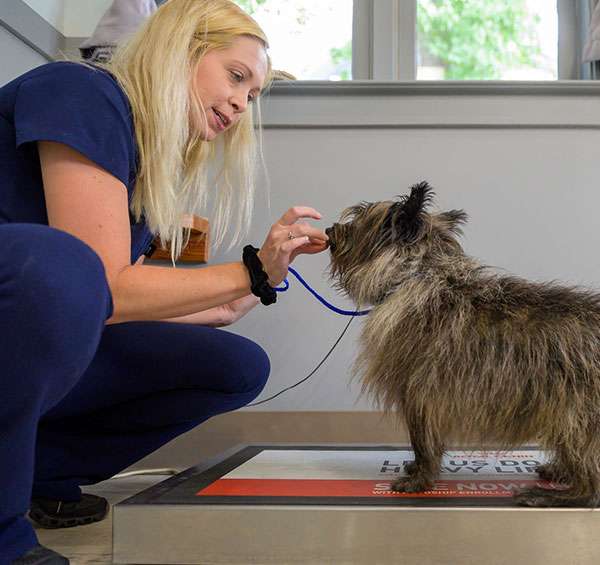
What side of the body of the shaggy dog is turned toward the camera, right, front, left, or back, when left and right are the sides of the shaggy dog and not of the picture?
left

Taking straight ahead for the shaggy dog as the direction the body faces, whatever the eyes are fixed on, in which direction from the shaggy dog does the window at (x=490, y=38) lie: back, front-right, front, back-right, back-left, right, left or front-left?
right

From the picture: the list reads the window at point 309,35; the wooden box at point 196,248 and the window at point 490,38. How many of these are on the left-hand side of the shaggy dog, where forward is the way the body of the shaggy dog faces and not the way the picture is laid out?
0

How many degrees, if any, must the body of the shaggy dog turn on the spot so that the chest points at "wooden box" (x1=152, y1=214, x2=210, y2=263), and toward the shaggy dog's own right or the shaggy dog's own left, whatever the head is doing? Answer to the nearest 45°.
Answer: approximately 45° to the shaggy dog's own right

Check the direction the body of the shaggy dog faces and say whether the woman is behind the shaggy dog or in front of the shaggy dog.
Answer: in front

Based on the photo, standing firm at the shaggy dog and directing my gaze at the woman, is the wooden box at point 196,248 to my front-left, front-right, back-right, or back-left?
front-right

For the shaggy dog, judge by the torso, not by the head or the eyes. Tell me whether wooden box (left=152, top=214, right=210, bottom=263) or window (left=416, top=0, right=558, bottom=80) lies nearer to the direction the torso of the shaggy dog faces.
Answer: the wooden box

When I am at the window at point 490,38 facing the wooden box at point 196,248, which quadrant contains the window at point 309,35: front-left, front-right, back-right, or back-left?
front-right

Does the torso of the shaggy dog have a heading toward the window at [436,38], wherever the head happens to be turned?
no
